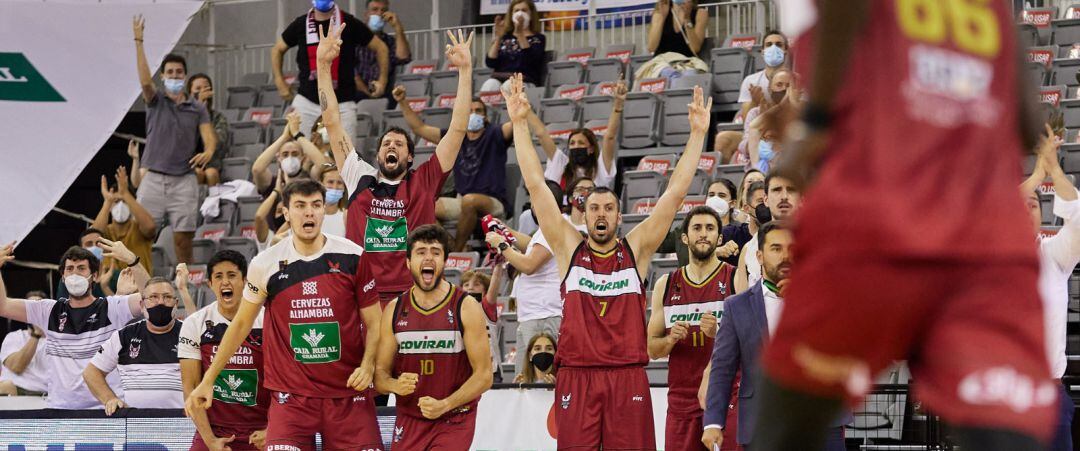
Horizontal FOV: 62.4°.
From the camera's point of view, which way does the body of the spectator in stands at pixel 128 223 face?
toward the camera

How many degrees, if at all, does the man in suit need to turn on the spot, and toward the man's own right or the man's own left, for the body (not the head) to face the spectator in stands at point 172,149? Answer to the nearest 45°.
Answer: approximately 180°

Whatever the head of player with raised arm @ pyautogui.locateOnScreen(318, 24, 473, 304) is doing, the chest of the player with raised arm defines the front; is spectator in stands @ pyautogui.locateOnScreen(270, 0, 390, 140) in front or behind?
behind

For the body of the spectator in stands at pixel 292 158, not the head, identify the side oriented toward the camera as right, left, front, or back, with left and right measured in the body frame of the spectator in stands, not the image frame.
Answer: front

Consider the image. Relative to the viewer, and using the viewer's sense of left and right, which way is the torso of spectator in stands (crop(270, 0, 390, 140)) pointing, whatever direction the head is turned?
facing the viewer

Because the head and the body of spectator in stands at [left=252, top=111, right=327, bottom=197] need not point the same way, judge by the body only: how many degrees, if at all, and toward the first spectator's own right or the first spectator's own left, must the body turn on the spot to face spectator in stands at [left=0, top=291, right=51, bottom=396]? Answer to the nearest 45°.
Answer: approximately 90° to the first spectator's own right

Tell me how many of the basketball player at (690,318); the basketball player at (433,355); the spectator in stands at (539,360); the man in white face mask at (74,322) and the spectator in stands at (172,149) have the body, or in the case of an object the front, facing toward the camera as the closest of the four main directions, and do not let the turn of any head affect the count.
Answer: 5

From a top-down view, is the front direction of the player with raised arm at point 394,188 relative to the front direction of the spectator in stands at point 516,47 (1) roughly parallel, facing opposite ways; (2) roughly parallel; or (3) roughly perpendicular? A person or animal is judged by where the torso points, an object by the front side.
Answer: roughly parallel

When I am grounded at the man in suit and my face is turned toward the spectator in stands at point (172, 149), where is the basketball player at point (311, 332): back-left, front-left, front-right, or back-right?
front-left

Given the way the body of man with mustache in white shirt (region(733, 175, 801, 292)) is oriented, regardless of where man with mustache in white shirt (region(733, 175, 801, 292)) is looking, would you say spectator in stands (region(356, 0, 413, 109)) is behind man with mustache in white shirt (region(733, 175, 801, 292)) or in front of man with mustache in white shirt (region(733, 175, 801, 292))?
behind

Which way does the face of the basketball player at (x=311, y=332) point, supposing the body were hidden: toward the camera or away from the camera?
toward the camera

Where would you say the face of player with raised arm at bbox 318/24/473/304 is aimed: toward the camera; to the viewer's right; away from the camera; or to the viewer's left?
toward the camera

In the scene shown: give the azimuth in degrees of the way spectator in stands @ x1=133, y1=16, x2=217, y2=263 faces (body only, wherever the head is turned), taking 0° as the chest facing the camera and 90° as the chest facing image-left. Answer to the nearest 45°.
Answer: approximately 0°
